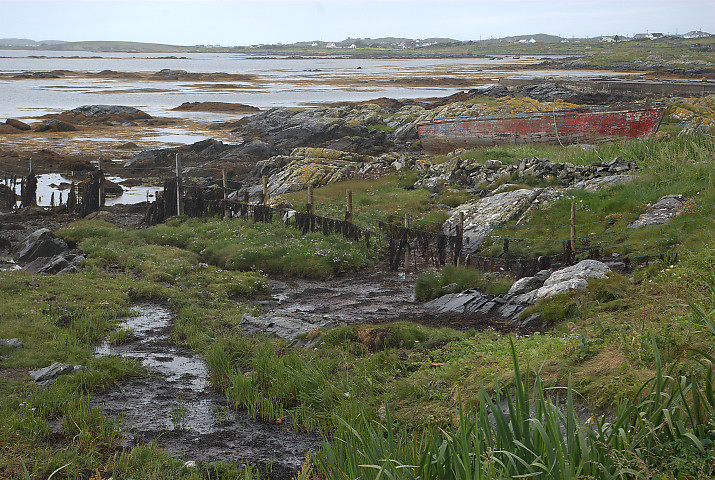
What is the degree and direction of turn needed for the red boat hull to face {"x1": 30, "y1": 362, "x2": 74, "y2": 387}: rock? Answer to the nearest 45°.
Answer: approximately 90° to its right

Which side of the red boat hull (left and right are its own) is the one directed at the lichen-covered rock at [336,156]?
back

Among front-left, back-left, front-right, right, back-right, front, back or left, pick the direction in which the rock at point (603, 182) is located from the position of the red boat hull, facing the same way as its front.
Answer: right

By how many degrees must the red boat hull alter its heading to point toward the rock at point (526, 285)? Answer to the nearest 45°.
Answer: approximately 90° to its right

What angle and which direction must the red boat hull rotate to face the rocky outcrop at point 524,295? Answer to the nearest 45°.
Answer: approximately 90° to its right

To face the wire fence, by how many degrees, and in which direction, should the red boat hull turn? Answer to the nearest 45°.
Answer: approximately 90° to its right

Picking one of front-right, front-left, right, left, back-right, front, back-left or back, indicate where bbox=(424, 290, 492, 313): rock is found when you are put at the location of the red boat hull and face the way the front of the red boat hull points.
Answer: right

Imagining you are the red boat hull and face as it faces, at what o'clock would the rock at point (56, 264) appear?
The rock is roughly at 4 o'clock from the red boat hull.

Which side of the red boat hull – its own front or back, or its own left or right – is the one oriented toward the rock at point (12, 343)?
right

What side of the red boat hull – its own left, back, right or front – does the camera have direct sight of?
right

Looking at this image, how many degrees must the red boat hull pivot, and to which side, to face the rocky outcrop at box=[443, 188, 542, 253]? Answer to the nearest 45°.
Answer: approximately 90° to its right

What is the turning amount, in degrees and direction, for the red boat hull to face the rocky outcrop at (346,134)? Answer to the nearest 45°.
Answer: approximately 135° to its left
